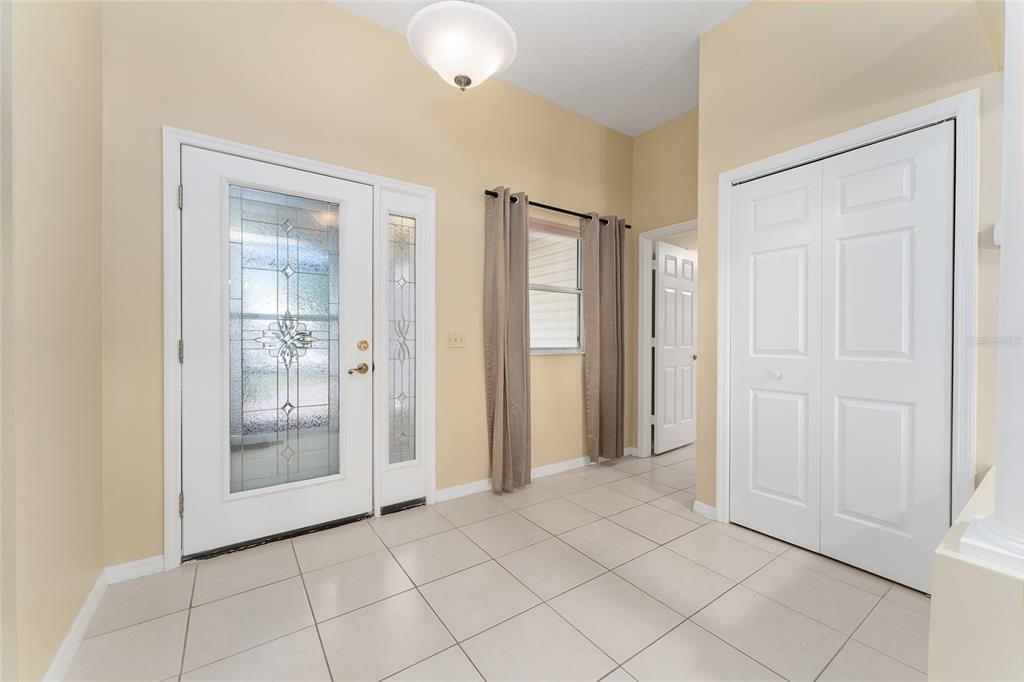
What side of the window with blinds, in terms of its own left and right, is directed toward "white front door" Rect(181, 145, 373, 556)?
right

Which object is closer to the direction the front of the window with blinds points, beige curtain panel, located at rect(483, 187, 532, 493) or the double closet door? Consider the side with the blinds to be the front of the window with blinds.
the double closet door

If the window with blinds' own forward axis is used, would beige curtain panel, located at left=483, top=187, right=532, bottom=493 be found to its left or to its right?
on its right

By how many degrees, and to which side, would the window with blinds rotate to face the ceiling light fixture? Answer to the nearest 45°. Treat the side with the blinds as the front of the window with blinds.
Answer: approximately 45° to its right

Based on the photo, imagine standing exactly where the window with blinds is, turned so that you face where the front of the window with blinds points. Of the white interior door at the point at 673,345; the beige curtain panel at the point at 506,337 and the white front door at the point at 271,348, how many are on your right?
2

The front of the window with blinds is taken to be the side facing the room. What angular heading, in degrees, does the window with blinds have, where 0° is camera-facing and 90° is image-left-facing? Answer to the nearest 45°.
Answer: approximately 315°
